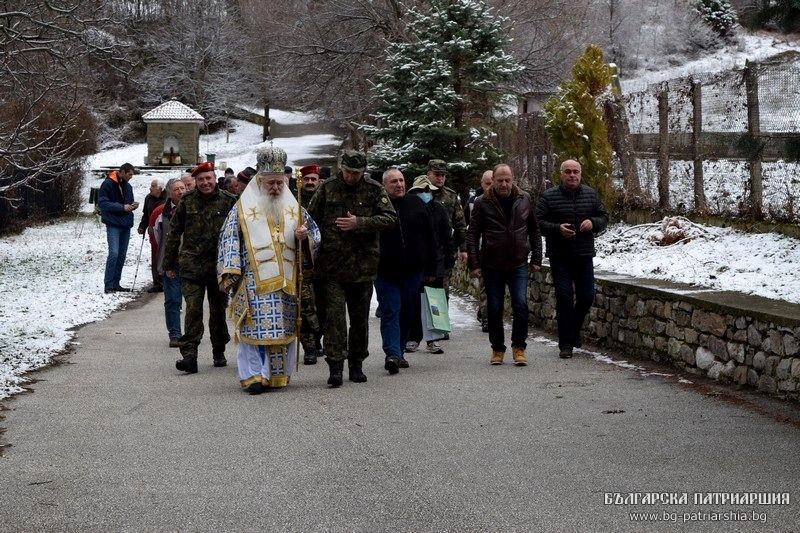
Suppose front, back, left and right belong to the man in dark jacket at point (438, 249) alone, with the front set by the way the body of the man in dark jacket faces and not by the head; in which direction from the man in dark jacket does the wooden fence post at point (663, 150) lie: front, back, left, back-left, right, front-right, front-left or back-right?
back-left

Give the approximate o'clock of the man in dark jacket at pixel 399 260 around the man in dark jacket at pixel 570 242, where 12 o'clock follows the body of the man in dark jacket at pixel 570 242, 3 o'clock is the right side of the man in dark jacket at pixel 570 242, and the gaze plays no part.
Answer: the man in dark jacket at pixel 399 260 is roughly at 2 o'clock from the man in dark jacket at pixel 570 242.

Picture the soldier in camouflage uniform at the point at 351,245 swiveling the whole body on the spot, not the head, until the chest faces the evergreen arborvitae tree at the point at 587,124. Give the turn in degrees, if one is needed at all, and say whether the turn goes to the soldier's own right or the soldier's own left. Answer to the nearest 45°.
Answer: approximately 135° to the soldier's own left

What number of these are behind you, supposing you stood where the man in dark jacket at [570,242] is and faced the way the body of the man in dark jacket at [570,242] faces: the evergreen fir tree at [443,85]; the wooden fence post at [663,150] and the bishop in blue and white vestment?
2

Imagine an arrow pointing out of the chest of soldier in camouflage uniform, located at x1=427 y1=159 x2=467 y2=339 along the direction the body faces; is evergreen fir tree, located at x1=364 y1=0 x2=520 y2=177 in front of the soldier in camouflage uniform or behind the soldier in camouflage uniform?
behind

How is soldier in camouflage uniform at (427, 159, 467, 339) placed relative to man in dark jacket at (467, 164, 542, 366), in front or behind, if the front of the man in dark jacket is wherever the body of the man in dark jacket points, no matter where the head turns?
behind

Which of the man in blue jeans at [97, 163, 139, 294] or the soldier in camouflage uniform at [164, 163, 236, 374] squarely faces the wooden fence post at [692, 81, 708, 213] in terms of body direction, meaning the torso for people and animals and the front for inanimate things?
the man in blue jeans

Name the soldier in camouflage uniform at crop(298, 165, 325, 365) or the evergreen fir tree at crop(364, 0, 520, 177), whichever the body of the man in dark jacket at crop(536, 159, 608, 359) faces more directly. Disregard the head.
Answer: the soldier in camouflage uniform

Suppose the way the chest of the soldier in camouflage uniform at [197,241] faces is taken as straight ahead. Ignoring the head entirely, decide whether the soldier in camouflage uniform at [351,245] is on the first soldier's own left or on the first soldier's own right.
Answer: on the first soldier's own left

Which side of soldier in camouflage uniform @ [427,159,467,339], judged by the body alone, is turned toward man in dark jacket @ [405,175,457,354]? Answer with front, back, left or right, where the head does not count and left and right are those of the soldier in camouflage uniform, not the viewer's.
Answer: front
